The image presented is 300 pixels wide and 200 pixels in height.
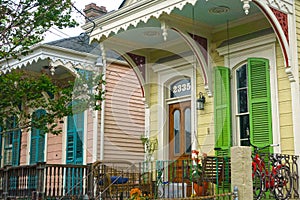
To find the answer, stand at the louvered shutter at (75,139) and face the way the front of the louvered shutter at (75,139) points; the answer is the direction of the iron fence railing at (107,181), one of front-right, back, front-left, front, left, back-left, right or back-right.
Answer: front-left

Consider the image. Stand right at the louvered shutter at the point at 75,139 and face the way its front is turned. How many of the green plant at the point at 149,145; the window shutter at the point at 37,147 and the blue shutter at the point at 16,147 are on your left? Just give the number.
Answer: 1

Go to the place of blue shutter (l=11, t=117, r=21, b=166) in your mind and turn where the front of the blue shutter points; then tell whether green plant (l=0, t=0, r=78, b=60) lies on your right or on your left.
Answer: on your left

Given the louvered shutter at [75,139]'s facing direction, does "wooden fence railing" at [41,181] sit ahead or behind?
ahead

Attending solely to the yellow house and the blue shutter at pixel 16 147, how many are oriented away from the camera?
0

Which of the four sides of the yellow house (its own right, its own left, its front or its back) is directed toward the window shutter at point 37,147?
right

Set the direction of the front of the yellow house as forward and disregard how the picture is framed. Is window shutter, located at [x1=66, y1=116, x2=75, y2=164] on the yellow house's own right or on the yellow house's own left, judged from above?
on the yellow house's own right

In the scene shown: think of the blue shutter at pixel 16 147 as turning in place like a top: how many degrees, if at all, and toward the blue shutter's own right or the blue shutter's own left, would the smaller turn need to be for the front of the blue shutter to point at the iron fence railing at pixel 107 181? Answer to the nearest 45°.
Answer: approximately 45° to the blue shutter's own left

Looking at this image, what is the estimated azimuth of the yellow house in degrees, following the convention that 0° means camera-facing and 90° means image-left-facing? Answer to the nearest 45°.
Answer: approximately 45°

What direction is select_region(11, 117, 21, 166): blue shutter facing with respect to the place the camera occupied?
facing the viewer and to the left of the viewer

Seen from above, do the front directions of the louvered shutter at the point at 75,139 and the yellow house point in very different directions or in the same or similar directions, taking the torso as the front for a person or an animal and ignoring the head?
same or similar directions

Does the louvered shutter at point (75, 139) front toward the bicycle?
no

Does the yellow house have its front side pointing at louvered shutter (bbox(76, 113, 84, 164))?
no

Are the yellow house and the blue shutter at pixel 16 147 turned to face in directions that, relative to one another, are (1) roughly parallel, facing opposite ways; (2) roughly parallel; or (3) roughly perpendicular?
roughly parallel
